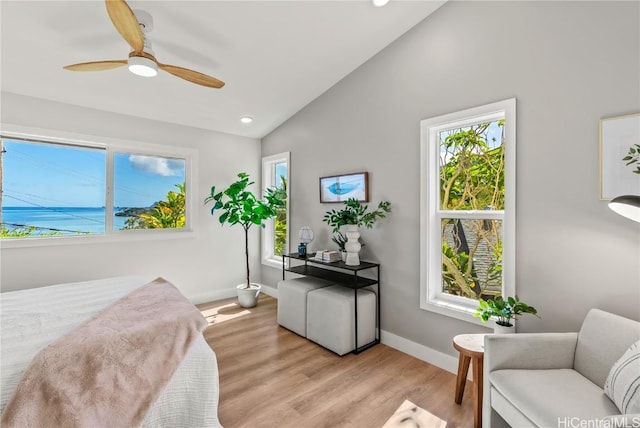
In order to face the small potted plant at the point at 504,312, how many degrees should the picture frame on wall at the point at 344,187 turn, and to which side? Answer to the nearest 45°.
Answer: approximately 90° to its left

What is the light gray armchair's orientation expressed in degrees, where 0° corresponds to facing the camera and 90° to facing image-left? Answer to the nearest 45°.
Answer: approximately 45°

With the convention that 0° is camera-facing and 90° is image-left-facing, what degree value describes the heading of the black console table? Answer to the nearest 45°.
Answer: approximately 45°

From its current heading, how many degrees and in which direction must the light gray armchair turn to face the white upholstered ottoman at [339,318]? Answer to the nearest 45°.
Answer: approximately 45° to its right

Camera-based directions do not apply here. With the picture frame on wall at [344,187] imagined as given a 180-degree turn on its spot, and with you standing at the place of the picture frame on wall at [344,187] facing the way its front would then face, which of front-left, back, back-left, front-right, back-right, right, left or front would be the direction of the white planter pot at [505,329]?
right

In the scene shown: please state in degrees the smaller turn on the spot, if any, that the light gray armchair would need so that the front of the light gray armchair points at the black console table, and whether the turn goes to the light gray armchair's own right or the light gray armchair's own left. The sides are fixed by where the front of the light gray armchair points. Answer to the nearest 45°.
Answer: approximately 45° to the light gray armchair's own right

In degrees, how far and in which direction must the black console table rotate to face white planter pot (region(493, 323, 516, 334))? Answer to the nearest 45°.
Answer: approximately 90° to its left

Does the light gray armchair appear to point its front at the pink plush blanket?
yes

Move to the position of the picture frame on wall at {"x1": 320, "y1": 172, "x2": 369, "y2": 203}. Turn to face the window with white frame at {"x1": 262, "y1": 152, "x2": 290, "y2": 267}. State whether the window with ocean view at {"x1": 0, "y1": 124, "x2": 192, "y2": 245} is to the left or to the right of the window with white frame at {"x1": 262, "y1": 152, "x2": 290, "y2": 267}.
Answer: left

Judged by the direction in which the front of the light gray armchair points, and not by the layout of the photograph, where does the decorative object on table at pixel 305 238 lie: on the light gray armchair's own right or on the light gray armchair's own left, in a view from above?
on the light gray armchair's own right

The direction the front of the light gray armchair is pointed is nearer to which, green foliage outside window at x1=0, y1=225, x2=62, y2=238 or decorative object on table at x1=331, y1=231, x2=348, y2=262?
the green foliage outside window
